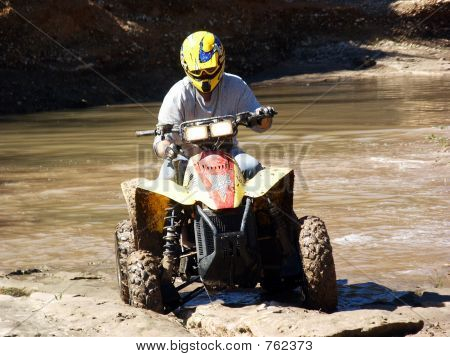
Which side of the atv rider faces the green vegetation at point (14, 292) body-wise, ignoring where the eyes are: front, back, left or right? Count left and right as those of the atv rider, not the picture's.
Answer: right

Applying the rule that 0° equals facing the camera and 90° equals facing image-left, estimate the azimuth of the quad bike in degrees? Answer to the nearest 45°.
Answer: approximately 0°

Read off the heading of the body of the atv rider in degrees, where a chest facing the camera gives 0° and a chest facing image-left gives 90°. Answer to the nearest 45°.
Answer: approximately 0°
